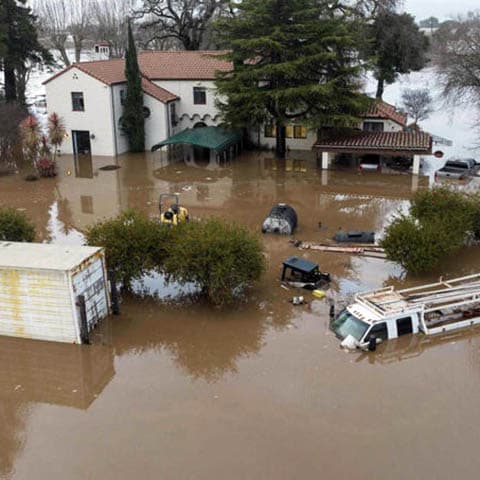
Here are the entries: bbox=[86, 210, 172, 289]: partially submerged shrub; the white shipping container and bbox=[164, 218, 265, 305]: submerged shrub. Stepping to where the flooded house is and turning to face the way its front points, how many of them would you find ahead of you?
3

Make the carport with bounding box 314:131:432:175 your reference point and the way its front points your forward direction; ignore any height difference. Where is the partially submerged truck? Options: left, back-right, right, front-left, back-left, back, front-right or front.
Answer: front

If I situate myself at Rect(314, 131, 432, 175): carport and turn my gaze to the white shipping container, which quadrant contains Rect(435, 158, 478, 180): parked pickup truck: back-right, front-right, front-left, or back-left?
back-left

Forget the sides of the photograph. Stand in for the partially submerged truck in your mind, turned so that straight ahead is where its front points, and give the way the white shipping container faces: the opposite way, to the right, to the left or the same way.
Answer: the opposite way

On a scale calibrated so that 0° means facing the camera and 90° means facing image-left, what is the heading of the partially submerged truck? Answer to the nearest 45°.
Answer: approximately 45°

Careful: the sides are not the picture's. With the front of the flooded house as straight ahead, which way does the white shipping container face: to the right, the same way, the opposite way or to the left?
to the left

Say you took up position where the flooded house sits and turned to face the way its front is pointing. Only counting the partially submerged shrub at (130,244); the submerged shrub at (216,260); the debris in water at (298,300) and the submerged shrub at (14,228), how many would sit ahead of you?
4

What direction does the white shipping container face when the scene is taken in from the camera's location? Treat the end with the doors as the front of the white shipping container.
facing to the right of the viewer

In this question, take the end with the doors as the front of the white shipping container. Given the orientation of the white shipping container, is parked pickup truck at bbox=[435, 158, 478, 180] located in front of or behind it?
in front

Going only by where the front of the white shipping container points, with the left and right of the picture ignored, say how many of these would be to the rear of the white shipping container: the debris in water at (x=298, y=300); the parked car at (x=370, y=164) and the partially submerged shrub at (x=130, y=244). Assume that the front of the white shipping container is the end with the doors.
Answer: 0

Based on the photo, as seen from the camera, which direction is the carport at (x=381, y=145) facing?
toward the camera

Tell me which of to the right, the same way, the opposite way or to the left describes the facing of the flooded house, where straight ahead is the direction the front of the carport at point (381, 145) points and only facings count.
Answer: the same way

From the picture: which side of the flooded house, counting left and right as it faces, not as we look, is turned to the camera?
front

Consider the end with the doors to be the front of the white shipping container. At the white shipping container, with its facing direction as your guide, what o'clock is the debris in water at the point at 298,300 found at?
The debris in water is roughly at 12 o'clock from the white shipping container.

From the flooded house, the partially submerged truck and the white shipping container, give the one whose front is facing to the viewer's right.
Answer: the white shipping container

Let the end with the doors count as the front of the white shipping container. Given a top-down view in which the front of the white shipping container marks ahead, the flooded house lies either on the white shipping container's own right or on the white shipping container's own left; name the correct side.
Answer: on the white shipping container's own left

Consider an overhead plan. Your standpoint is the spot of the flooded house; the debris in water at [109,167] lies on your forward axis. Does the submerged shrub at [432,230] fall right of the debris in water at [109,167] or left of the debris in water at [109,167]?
left

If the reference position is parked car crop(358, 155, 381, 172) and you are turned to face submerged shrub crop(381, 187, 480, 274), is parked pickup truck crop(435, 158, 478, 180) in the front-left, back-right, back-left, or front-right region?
front-left

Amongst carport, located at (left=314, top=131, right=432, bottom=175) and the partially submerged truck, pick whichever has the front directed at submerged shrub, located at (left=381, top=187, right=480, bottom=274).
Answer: the carport
